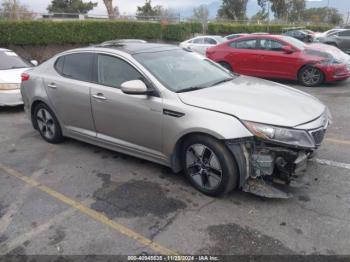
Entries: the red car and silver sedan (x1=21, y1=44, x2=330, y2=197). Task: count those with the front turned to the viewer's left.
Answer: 0

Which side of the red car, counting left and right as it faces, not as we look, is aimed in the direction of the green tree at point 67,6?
back

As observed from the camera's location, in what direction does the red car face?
facing the viewer and to the right of the viewer

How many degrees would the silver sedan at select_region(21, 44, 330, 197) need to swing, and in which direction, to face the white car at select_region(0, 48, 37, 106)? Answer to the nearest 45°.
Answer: approximately 180°

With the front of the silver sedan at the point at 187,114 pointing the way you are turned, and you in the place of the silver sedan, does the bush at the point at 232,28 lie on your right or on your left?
on your left

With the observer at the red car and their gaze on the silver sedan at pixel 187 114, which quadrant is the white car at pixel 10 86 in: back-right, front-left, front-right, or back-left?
front-right

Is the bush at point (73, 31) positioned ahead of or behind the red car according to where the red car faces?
behind

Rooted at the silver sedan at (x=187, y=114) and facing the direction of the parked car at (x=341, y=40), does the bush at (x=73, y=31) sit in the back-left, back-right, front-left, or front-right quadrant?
front-left

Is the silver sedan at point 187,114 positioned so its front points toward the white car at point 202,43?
no

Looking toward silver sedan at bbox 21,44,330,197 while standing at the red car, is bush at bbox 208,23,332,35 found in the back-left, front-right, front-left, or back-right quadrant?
back-right

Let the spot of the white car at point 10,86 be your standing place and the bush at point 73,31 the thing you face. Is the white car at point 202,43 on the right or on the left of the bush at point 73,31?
right

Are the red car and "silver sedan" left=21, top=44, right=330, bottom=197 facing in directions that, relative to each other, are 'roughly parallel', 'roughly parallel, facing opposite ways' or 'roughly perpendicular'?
roughly parallel

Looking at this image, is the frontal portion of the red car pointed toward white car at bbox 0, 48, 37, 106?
no

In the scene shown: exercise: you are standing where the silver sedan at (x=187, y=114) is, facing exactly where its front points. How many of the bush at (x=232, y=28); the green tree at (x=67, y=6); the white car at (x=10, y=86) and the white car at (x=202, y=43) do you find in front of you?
0
